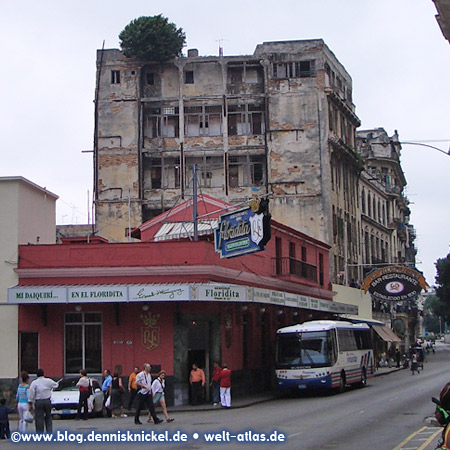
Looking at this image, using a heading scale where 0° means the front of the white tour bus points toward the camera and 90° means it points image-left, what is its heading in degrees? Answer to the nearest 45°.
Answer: approximately 45°

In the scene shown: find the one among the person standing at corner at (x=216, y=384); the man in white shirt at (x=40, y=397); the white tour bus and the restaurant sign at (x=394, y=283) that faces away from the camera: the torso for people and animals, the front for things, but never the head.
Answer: the man in white shirt

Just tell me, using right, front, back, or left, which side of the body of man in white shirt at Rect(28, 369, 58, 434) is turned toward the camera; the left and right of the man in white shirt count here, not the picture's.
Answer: back

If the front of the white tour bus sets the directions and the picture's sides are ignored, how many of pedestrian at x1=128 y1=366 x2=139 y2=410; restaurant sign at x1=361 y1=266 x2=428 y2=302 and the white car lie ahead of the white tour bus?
2

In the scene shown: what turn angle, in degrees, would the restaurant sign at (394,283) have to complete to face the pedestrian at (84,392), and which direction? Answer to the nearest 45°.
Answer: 0° — it already faces them

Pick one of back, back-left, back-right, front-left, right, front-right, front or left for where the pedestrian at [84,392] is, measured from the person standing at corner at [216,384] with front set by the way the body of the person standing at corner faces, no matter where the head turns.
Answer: back-right

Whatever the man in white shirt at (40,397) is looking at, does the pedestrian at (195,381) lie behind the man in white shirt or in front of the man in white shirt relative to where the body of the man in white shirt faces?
in front

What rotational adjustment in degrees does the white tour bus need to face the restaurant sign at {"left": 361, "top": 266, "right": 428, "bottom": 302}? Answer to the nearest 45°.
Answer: approximately 135° to its right

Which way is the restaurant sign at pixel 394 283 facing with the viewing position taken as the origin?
facing the viewer

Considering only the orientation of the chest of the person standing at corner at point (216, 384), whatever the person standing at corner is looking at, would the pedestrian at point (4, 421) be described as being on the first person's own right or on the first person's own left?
on the first person's own right

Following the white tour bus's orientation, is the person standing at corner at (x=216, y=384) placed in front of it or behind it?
in front

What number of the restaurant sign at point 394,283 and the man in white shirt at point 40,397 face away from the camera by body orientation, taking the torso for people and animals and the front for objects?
1
